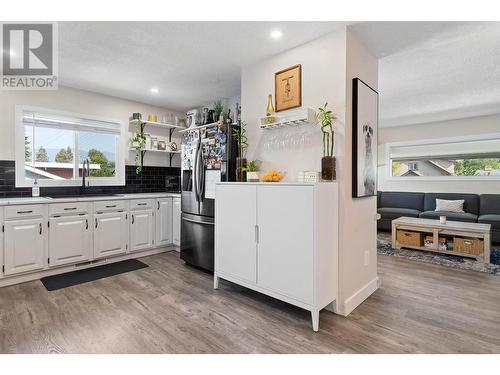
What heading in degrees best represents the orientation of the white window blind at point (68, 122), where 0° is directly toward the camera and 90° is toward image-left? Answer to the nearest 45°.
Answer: approximately 315°

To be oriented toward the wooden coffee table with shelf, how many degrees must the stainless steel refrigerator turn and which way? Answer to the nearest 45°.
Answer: approximately 135° to its left

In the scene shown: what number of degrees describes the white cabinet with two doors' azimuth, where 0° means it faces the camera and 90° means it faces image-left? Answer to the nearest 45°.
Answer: approximately 45°

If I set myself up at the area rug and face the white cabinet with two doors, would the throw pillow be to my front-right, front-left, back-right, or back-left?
back-right

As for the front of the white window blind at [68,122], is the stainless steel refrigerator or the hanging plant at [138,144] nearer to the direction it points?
the stainless steel refrigerator

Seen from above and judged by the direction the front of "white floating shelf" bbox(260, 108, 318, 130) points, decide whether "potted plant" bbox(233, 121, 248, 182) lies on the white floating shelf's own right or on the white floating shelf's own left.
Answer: on the white floating shelf's own right

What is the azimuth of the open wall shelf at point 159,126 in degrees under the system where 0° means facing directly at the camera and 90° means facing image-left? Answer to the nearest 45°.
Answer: approximately 315°
